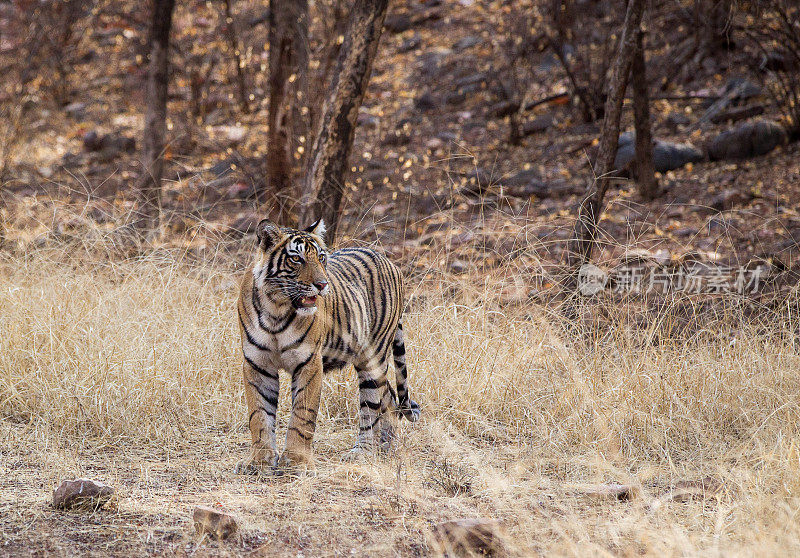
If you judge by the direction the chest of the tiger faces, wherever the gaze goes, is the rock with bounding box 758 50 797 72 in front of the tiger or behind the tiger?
behind

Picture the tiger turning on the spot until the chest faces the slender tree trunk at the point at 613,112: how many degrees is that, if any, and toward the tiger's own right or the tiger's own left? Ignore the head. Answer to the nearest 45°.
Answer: approximately 180°

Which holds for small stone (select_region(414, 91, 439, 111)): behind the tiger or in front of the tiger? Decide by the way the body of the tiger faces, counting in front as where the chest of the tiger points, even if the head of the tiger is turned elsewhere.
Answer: behind

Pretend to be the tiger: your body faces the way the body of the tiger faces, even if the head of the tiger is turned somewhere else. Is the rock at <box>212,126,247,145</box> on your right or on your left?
on your right

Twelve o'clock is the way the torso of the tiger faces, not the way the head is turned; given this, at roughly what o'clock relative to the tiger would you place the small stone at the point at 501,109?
The small stone is roughly at 5 o'clock from the tiger.

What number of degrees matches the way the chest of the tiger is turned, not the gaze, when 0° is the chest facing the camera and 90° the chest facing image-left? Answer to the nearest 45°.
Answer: approximately 45°

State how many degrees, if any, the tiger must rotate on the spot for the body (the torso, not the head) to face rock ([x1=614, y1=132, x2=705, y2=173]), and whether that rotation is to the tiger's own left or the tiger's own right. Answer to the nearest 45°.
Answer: approximately 180°

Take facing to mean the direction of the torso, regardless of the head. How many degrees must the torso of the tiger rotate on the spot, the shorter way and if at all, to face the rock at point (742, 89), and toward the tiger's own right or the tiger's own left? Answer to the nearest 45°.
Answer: approximately 180°

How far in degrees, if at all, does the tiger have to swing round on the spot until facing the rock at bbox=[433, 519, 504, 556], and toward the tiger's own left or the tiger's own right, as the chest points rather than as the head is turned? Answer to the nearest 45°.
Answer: approximately 90° to the tiger's own left

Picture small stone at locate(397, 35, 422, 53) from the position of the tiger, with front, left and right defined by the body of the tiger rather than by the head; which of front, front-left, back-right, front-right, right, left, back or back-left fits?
back-right

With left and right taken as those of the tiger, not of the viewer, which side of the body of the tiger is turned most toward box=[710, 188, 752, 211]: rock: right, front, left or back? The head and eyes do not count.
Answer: back

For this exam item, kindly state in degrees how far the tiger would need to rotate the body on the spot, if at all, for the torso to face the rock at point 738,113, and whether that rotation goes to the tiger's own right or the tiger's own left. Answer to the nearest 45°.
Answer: approximately 180°

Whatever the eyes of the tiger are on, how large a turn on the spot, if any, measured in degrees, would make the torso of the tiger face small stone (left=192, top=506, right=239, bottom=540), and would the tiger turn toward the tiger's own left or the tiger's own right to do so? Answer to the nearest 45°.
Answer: approximately 45° to the tiger's own left

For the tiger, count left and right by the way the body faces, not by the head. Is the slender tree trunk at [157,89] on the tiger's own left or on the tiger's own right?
on the tiger's own right

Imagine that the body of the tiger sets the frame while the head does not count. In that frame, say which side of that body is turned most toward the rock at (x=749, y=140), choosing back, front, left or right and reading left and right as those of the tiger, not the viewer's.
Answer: back

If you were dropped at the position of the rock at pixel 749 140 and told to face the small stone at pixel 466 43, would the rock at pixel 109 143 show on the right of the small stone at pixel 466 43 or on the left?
left
